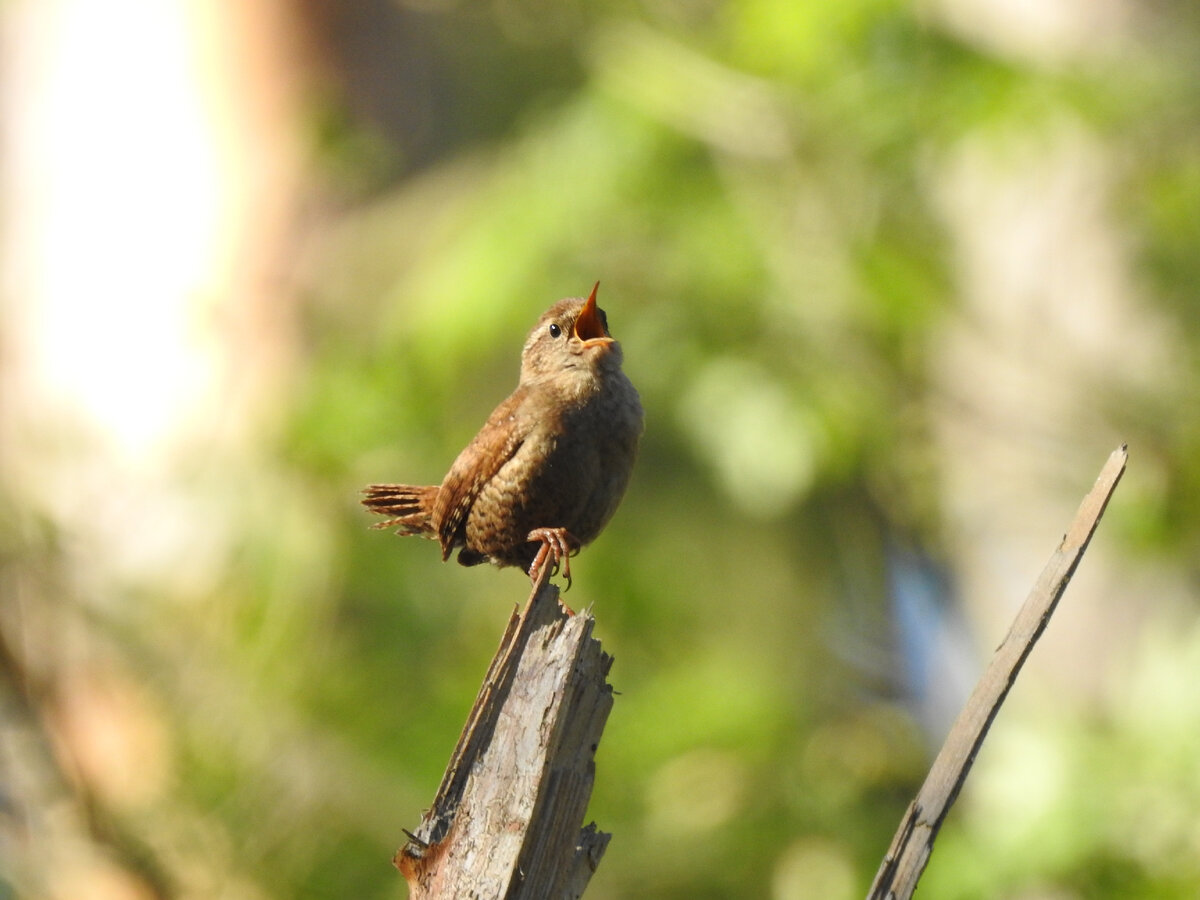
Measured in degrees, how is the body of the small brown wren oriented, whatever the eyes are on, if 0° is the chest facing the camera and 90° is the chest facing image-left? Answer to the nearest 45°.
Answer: approximately 315°
